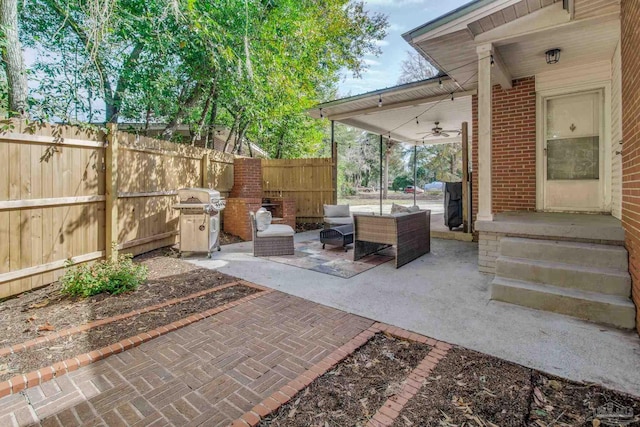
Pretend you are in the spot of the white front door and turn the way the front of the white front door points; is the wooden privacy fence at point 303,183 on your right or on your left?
on your right

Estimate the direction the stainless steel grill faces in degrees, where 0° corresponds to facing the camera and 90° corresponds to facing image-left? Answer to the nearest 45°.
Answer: approximately 45°

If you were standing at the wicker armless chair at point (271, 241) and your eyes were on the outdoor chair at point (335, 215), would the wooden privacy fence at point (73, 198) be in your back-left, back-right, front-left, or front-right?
back-left

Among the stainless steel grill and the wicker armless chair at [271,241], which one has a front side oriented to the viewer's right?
the wicker armless chair

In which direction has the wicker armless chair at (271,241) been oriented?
to the viewer's right
